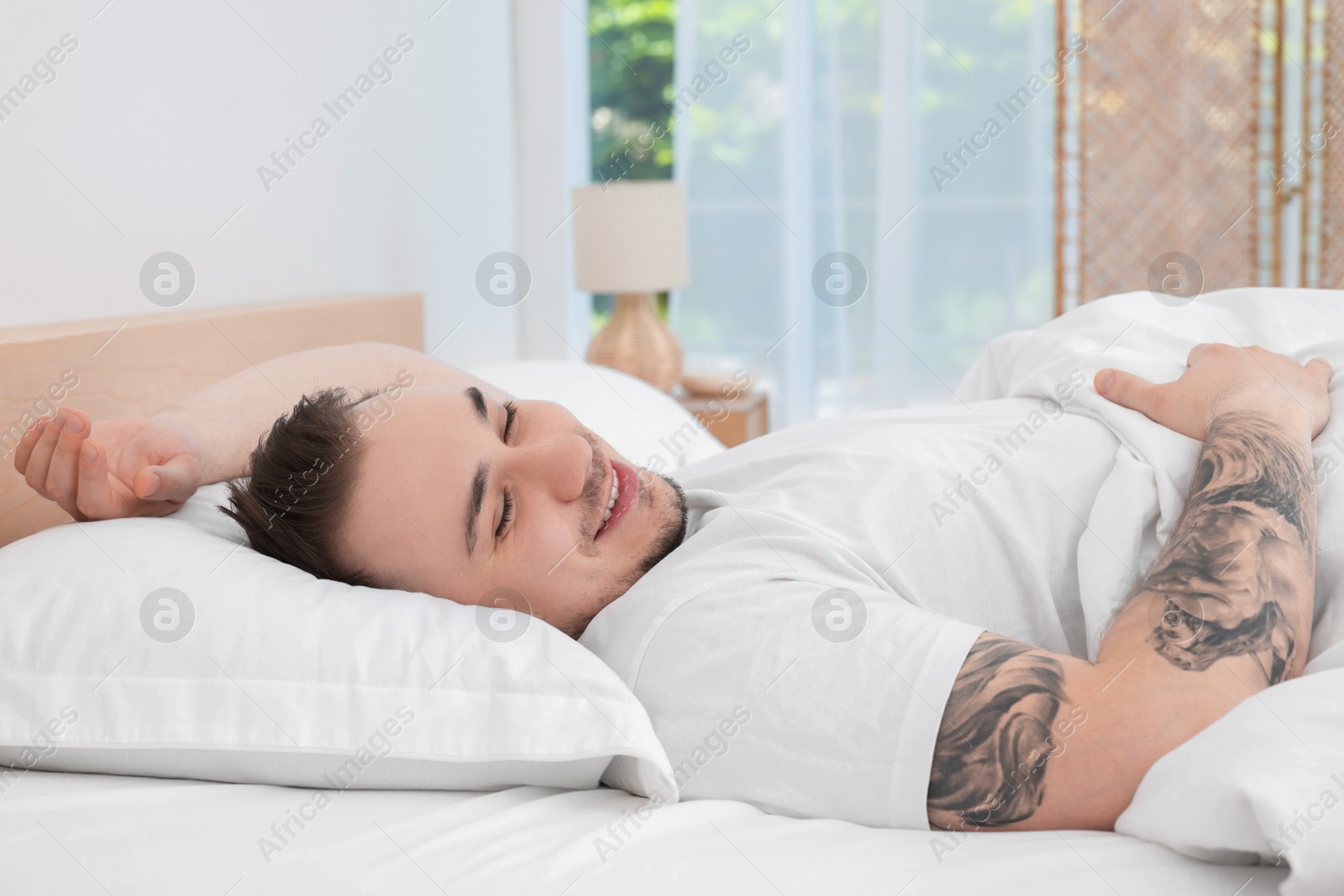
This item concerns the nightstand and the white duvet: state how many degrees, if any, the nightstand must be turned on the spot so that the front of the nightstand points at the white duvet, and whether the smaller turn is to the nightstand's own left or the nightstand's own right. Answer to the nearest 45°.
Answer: approximately 90° to the nightstand's own right

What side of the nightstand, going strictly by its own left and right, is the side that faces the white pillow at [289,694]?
right

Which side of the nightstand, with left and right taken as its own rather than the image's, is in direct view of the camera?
right

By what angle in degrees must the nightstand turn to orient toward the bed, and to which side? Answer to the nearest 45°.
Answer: approximately 90° to its right

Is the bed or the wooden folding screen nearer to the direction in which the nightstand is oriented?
the wooden folding screen

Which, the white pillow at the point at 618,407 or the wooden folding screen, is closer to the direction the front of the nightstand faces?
the wooden folding screen
